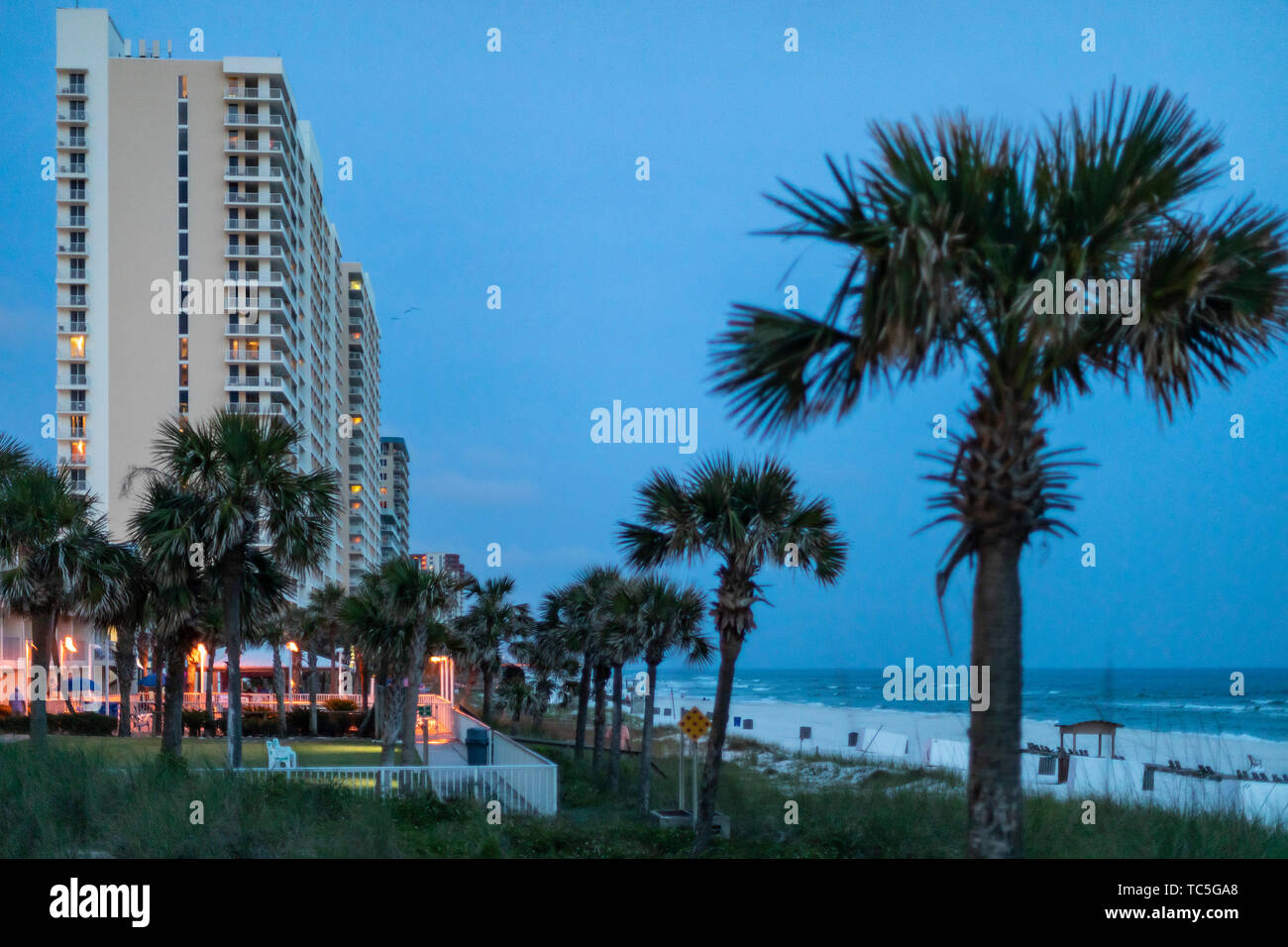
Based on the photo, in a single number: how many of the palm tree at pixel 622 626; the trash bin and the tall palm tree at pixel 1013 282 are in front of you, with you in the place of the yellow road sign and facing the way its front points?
1

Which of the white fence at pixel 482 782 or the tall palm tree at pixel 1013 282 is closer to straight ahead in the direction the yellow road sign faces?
the tall palm tree

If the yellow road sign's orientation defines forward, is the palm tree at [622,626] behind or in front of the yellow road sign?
behind

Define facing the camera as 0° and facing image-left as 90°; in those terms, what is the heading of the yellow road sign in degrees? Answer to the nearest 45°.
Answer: approximately 0°

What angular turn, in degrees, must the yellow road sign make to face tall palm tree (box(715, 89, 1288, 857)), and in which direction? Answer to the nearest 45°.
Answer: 0° — it already faces it

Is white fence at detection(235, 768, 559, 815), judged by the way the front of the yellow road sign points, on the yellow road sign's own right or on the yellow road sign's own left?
on the yellow road sign's own right
